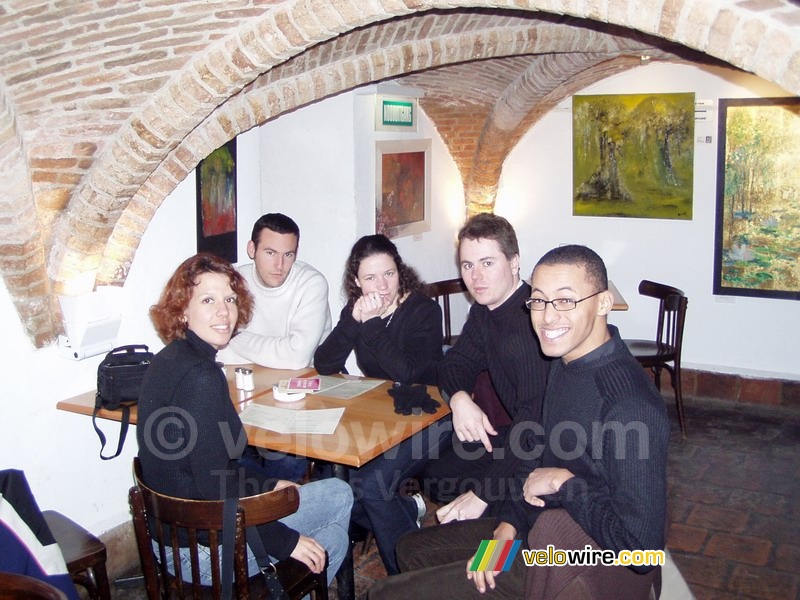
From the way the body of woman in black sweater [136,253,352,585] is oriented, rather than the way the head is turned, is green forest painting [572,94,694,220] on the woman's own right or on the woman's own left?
on the woman's own left

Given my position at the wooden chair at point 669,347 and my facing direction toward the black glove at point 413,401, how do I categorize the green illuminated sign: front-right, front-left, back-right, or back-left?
front-right

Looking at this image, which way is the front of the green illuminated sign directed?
toward the camera

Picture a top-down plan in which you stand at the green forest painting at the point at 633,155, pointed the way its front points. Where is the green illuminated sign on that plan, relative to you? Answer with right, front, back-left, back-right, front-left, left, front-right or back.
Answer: front-right

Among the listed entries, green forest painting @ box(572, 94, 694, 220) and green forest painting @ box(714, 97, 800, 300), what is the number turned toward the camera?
2

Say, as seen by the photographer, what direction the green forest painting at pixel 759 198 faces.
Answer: facing the viewer

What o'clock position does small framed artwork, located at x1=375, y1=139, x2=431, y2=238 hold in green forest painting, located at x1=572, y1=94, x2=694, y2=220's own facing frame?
The small framed artwork is roughly at 2 o'clock from the green forest painting.

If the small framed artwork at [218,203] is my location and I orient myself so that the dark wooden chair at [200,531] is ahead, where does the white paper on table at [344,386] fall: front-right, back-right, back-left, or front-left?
front-left

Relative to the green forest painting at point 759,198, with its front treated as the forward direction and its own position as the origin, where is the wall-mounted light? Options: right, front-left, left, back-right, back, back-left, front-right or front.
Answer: front-right

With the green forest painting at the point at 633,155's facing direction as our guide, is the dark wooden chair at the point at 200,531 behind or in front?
in front

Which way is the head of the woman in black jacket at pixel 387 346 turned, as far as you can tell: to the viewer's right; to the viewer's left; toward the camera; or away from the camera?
toward the camera

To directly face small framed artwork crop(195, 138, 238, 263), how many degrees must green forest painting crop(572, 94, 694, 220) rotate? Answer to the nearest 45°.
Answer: approximately 45° to its right

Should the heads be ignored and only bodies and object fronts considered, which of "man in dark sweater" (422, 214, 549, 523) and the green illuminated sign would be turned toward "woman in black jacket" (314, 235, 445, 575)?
the green illuminated sign

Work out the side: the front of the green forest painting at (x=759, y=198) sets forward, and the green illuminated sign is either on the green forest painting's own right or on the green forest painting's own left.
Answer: on the green forest painting's own right

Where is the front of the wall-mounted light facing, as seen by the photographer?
facing the viewer and to the right of the viewer
